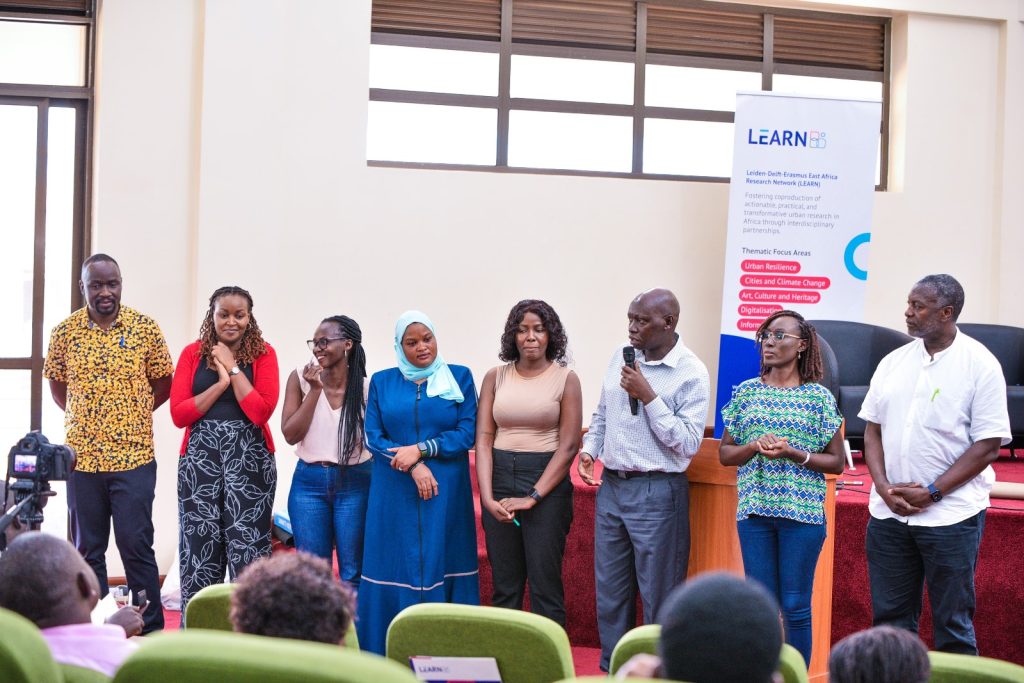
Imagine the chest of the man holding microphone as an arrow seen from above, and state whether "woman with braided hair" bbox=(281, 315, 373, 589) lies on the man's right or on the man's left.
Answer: on the man's right

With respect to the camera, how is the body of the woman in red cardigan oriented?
toward the camera

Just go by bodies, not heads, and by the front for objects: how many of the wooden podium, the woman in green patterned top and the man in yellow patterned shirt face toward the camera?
3

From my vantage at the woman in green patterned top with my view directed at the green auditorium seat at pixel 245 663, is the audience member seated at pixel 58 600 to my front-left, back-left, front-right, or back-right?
front-right

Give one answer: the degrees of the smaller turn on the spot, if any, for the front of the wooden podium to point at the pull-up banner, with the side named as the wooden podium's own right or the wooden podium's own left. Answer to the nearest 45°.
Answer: approximately 180°

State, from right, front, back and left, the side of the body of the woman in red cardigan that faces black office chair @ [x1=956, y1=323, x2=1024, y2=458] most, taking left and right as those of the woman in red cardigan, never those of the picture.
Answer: left

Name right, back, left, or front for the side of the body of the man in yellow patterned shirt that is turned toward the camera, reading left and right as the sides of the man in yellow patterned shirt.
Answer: front

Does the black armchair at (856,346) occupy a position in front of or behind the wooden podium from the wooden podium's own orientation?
behind

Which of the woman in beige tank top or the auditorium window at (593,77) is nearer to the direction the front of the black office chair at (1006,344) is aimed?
the woman in beige tank top

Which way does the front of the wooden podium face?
toward the camera

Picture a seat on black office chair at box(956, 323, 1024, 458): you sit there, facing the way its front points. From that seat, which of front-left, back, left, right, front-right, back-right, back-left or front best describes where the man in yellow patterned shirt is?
front-right

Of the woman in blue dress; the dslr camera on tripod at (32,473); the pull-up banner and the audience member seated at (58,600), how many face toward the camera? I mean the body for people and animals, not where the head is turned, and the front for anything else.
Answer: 2
